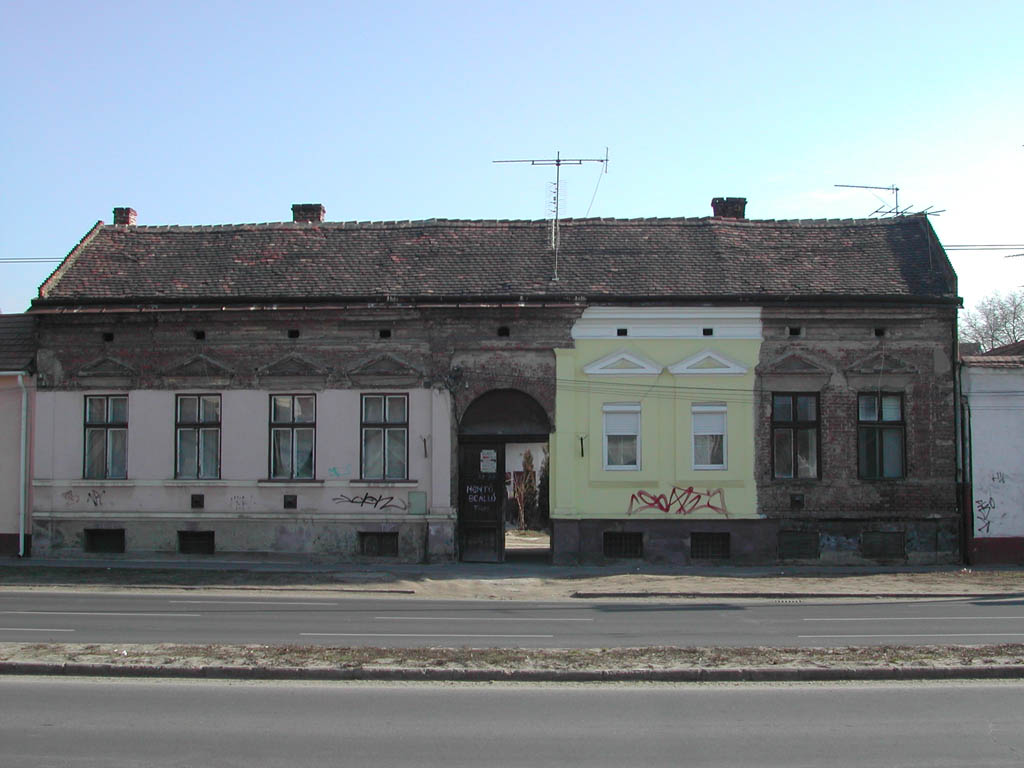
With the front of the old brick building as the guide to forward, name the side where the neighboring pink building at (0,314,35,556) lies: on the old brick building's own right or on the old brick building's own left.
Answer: on the old brick building's own right

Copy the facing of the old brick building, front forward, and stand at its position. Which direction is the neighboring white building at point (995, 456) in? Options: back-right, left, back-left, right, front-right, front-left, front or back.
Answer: left

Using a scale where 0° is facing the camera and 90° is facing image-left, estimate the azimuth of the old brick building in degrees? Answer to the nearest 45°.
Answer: approximately 0°
